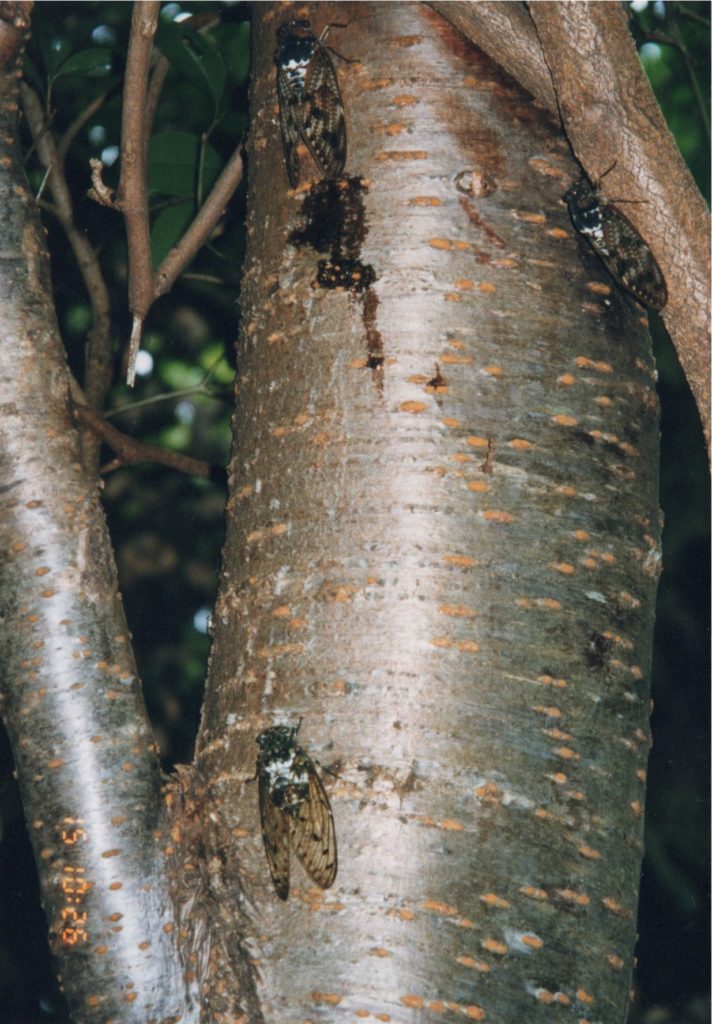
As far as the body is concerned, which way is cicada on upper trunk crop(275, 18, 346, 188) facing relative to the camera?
away from the camera

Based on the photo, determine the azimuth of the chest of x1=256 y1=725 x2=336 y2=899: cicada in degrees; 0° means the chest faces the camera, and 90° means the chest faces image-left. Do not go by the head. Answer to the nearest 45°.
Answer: approximately 180°

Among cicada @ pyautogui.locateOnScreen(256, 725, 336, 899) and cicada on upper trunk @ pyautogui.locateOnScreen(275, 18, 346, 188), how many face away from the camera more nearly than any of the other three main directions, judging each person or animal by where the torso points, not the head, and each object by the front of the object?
2

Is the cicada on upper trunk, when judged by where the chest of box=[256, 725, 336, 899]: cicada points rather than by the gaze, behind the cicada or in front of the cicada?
in front

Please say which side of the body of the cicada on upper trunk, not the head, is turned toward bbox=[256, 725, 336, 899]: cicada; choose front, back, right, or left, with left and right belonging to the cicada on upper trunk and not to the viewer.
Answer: back

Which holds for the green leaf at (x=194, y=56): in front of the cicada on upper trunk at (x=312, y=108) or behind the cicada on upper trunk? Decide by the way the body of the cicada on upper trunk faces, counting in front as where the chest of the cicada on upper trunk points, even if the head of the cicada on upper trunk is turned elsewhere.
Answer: in front

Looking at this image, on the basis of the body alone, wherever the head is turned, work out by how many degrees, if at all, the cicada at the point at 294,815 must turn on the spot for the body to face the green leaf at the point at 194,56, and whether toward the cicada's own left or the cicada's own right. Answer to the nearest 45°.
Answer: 0° — it already faces it
